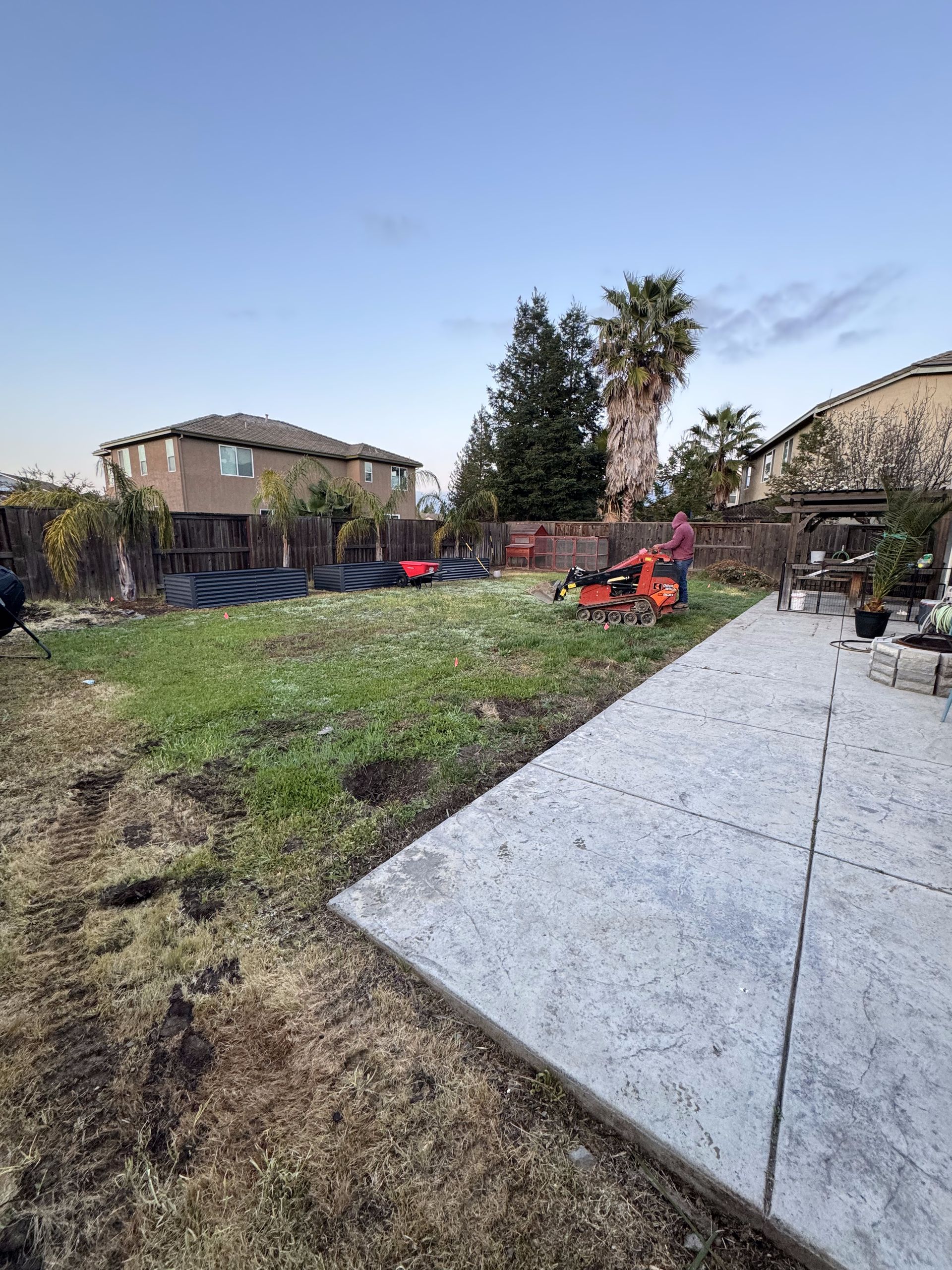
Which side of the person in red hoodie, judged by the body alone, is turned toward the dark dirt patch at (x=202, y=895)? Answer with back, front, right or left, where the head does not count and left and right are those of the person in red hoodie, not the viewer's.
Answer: left

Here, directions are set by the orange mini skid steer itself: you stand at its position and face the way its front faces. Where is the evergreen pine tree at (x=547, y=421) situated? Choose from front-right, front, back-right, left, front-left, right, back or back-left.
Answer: right

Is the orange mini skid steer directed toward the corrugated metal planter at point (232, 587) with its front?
yes

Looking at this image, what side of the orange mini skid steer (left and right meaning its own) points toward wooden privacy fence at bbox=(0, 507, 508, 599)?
front

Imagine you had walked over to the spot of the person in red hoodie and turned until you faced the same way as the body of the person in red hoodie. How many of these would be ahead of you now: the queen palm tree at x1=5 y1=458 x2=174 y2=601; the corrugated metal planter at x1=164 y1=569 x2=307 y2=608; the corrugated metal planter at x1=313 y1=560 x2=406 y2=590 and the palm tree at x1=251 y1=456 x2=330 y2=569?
4

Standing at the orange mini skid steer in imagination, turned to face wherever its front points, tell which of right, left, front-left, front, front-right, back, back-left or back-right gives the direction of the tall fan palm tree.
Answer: right

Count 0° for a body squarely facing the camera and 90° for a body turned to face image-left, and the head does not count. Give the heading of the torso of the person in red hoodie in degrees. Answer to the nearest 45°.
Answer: approximately 90°

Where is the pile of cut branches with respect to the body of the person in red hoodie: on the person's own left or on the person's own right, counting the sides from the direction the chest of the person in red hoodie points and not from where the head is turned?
on the person's own right

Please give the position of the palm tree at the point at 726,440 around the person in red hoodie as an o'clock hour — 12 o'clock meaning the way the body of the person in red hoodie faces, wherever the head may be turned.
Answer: The palm tree is roughly at 3 o'clock from the person in red hoodie.

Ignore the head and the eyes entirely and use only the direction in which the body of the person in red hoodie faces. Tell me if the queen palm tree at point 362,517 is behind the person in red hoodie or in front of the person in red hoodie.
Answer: in front

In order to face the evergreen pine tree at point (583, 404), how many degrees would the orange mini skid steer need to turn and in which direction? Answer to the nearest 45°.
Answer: approximately 90° to its right

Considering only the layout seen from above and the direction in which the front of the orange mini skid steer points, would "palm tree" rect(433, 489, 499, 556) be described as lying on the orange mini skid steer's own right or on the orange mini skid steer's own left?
on the orange mini skid steer's own right

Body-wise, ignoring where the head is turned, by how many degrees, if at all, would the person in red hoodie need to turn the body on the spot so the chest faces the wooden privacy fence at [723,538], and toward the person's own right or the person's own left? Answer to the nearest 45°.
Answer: approximately 90° to the person's own right

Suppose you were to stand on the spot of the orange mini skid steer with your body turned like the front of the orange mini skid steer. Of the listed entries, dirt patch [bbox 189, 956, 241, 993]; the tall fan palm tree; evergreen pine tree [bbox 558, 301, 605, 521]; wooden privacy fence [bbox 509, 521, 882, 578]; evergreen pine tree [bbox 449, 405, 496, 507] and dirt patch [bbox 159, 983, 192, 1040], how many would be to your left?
2

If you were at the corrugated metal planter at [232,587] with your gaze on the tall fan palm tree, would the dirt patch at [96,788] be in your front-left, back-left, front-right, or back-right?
back-right

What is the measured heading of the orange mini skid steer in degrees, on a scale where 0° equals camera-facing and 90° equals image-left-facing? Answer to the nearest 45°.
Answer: approximately 90°
